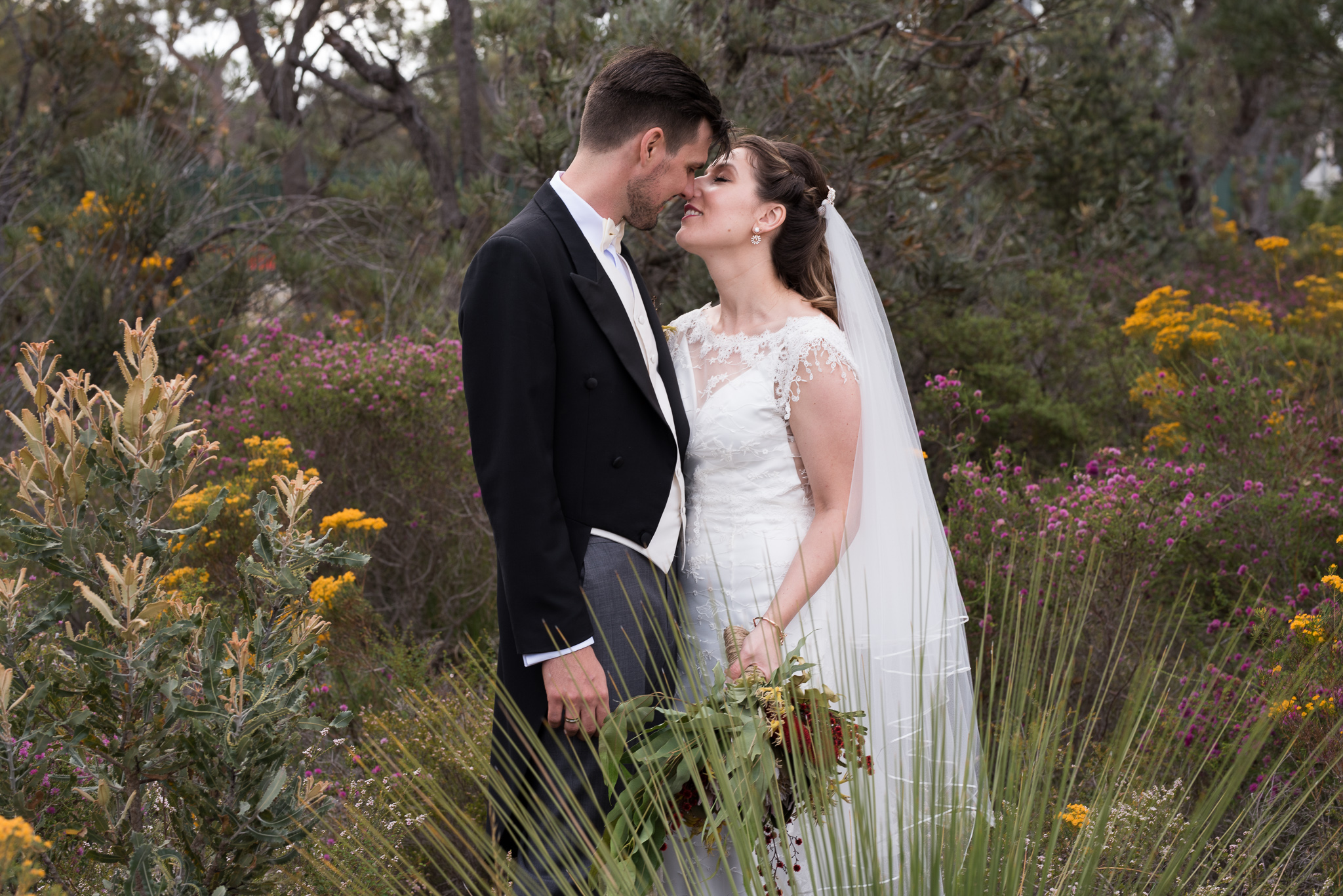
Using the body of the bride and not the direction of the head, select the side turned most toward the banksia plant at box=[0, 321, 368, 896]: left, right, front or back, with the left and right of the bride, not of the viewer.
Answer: front

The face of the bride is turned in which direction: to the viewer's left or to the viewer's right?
to the viewer's left

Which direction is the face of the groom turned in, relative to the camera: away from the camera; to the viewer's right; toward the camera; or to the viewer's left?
to the viewer's right

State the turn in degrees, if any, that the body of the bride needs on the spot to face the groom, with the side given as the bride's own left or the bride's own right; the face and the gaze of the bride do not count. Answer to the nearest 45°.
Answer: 0° — they already face them

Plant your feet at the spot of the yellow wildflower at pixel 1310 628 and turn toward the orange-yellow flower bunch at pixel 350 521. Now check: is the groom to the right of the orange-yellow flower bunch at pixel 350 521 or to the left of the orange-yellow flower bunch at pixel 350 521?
left

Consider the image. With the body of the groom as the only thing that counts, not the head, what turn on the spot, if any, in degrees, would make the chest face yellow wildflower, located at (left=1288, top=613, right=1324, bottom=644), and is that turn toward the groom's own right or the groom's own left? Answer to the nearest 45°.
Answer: approximately 45° to the groom's own left

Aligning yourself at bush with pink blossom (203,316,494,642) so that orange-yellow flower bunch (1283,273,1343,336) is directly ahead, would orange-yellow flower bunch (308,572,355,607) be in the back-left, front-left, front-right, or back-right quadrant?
back-right

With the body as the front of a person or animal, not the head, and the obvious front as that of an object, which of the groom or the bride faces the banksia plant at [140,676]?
the bride

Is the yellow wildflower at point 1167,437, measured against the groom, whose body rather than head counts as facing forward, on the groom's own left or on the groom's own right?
on the groom's own left

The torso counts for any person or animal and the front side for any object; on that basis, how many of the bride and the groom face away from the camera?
0

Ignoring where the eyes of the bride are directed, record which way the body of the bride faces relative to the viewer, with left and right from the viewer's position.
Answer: facing the viewer and to the left of the viewer

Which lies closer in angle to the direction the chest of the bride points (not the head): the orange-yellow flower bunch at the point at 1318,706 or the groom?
the groom

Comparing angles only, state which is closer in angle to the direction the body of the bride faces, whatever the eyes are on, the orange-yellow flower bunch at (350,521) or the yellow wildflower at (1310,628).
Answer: the orange-yellow flower bunch
